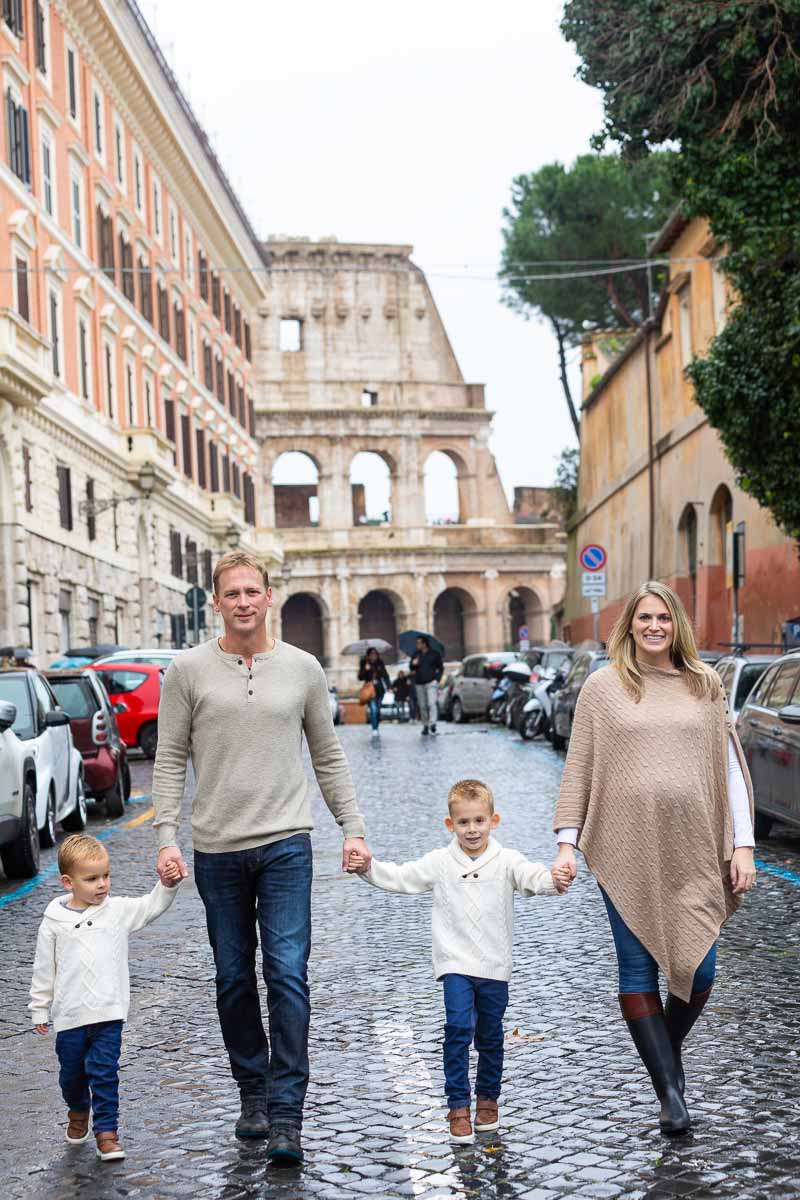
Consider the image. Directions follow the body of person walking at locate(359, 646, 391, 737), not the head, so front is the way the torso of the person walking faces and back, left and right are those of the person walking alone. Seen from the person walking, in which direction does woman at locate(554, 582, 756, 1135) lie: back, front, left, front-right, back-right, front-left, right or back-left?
front

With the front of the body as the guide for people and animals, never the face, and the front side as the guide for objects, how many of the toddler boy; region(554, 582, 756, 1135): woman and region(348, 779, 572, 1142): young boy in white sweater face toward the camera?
3

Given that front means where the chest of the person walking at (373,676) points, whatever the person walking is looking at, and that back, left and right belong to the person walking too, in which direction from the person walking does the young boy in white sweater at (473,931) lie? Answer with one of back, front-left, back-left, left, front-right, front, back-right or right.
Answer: front

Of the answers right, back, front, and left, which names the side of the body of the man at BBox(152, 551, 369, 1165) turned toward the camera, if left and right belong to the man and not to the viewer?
front

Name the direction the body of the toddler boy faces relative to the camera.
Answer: toward the camera

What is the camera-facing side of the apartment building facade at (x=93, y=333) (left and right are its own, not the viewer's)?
right

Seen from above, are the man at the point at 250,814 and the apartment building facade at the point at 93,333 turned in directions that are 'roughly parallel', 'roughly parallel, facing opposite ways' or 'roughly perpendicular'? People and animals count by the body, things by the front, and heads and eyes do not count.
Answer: roughly perpendicular

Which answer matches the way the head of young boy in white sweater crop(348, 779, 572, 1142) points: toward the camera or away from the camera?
toward the camera

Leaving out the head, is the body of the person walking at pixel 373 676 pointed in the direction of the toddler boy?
yes

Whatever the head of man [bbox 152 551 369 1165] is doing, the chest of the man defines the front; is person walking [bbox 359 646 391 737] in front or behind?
behind

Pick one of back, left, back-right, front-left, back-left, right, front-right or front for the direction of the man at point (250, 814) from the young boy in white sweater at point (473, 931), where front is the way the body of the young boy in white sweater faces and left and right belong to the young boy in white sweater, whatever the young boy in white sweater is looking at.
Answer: right

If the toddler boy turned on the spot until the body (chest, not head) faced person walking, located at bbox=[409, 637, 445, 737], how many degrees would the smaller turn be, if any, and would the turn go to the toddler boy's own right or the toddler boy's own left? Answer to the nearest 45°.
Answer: approximately 180°

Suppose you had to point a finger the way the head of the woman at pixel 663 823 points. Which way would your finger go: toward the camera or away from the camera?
toward the camera

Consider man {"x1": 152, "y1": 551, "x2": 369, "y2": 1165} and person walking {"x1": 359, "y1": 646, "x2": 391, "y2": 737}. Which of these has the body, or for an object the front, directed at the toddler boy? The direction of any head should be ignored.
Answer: the person walking

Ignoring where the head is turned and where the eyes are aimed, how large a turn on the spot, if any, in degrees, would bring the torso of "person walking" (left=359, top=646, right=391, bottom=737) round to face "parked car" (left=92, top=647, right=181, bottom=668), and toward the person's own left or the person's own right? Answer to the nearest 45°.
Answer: approximately 45° to the person's own right

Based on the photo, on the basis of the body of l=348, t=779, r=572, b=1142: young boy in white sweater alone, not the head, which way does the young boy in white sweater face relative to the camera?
toward the camera

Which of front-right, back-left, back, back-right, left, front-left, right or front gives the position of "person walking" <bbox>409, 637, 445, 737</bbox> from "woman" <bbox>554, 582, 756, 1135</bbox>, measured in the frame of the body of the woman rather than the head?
back

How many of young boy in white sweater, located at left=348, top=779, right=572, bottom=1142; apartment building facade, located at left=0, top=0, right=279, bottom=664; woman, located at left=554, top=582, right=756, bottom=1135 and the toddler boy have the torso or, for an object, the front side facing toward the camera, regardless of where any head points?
3
